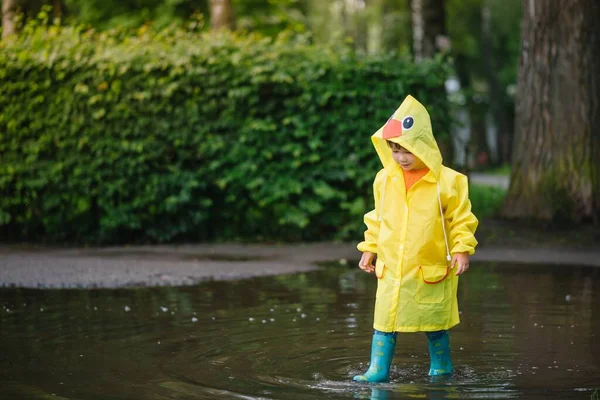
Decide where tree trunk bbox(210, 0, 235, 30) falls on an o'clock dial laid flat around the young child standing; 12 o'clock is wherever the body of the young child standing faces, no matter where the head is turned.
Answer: The tree trunk is roughly at 4 o'clock from the young child standing.

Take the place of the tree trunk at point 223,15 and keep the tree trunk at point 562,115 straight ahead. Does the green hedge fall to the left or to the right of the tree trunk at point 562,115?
right

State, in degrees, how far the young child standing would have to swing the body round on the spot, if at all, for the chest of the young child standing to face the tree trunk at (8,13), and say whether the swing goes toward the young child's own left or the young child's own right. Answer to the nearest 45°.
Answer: approximately 90° to the young child's own right

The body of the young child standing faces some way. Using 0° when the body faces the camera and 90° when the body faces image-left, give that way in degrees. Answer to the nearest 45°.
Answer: approximately 45°
